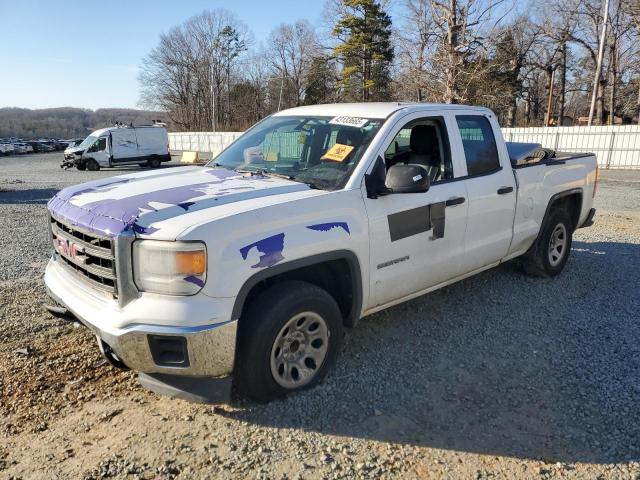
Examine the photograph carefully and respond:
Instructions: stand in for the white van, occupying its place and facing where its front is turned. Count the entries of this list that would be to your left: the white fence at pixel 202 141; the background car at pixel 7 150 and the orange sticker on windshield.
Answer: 1

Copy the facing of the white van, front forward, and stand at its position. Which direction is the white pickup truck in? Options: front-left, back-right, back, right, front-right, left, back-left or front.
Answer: left

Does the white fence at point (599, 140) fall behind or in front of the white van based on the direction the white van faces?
behind

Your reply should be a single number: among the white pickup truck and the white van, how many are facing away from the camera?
0

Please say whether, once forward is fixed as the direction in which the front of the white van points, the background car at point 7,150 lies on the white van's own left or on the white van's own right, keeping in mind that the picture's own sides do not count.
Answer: on the white van's own right

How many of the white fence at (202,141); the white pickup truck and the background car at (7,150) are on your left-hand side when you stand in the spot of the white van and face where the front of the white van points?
1

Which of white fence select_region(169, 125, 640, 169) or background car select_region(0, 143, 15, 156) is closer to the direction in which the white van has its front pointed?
the background car

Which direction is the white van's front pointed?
to the viewer's left

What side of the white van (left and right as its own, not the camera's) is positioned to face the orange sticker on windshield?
left

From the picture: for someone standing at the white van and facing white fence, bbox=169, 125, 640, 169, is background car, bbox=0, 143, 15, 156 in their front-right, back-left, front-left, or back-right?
back-left

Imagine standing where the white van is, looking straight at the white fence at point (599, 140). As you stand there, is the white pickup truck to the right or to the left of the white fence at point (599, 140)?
right

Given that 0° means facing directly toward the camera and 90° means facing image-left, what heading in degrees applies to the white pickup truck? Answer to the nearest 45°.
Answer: approximately 45°
